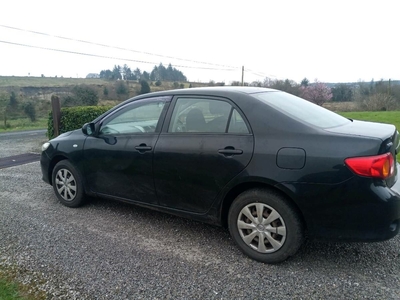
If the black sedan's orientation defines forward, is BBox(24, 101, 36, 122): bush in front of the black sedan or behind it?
in front

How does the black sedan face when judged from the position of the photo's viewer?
facing away from the viewer and to the left of the viewer

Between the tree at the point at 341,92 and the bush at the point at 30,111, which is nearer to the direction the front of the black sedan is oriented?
the bush

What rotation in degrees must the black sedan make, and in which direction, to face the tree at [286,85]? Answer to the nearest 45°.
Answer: approximately 45° to its right

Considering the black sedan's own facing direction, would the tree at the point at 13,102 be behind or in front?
in front

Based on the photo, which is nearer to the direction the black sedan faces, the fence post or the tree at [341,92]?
the fence post

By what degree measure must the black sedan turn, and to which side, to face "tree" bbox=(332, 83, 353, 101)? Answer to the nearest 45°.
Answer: approximately 45° to its right

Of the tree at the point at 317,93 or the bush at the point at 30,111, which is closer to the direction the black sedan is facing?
the bush

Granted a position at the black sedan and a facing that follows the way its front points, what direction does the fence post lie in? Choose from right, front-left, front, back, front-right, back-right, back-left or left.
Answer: front
